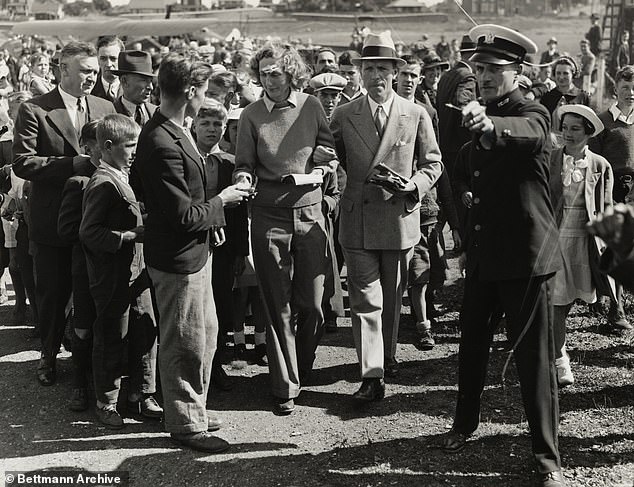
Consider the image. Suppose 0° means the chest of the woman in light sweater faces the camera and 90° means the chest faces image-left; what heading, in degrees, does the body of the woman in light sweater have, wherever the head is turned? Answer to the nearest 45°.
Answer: approximately 0°

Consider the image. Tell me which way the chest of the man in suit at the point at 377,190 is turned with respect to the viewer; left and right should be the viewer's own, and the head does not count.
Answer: facing the viewer

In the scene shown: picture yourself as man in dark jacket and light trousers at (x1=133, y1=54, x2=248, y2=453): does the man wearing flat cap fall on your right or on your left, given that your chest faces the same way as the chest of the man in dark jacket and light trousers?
on your left

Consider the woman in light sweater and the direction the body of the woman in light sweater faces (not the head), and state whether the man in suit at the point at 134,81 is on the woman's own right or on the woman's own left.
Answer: on the woman's own right

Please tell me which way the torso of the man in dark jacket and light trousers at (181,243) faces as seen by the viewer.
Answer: to the viewer's right

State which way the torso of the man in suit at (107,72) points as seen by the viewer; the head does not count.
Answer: toward the camera

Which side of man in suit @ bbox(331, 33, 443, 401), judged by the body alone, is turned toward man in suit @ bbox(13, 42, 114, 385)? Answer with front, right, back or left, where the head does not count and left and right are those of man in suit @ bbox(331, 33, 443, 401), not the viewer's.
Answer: right

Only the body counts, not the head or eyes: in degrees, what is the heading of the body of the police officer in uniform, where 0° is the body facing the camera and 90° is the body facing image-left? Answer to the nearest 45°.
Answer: approximately 45°

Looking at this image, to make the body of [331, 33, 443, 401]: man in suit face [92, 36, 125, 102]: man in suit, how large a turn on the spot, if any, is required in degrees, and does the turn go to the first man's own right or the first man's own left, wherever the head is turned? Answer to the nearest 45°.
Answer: approximately 135° to the first man's own right

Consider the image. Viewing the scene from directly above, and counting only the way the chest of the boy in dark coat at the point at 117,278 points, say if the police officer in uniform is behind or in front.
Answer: in front

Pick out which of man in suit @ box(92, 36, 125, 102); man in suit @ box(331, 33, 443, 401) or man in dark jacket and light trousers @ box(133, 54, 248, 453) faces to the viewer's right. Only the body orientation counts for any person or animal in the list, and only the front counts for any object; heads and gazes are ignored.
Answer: man in dark jacket and light trousers @ box(133, 54, 248, 453)

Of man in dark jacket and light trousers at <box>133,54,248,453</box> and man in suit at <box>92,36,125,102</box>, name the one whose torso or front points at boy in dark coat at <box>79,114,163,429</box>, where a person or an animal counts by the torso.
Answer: man in suit at <box>92,36,125,102</box>
